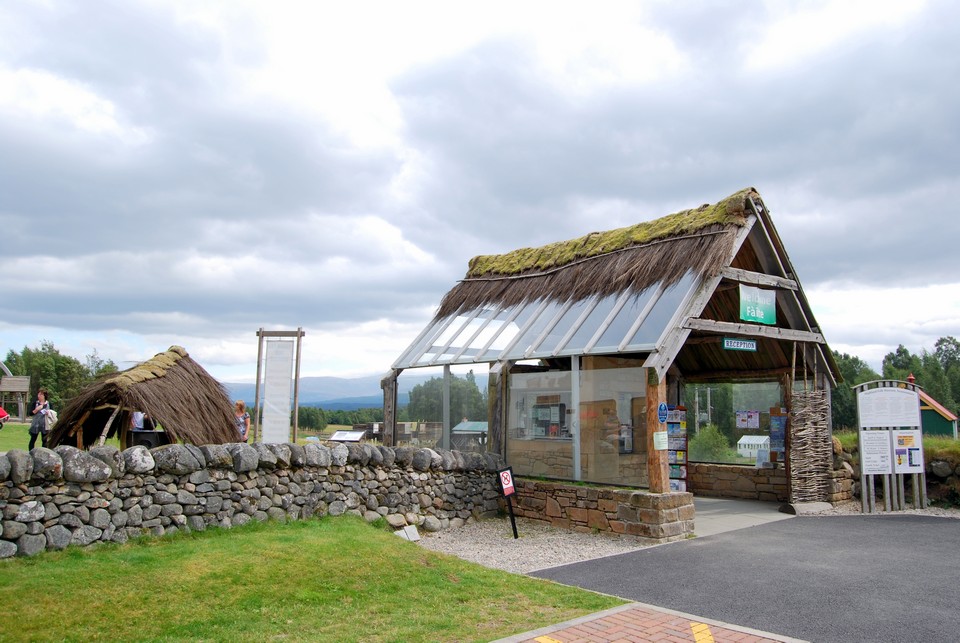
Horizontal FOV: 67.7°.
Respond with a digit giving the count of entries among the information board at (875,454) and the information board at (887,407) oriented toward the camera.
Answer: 2

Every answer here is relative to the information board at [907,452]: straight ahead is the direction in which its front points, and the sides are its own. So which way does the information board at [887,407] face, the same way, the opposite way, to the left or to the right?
the same way

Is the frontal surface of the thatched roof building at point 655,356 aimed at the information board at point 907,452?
no

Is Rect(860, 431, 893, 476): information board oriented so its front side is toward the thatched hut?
no

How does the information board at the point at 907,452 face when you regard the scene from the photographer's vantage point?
facing the viewer

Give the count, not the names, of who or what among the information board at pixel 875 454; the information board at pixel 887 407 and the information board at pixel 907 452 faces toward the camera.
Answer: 3

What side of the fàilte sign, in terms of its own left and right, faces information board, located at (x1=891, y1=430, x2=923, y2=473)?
left

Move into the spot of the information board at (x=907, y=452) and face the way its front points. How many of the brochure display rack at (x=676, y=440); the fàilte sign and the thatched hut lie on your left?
0

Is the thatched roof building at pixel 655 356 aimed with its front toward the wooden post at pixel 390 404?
no

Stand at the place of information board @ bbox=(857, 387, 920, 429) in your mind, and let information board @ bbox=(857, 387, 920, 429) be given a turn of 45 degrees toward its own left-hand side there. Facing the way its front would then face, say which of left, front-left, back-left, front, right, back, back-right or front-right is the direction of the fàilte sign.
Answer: right

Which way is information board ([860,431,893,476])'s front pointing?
toward the camera

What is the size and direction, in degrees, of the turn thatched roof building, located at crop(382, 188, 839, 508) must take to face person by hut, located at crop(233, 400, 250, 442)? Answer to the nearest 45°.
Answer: approximately 135° to its right

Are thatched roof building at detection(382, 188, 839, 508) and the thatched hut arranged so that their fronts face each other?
no

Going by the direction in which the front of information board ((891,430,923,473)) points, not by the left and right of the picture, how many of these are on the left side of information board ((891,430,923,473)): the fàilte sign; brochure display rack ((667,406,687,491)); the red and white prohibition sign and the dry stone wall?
0

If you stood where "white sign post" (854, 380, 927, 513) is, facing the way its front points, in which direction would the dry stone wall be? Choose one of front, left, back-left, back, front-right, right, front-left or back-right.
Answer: front-right

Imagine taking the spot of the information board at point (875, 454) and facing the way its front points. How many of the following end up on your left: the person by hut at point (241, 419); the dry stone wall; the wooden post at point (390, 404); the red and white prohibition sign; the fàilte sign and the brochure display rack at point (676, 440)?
0

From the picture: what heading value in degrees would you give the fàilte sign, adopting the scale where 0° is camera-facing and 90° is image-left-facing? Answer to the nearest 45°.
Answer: approximately 315°

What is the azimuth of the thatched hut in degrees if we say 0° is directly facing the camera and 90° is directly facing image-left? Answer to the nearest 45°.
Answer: approximately 45°

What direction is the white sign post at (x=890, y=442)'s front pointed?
toward the camera

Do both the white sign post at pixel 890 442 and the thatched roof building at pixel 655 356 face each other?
no

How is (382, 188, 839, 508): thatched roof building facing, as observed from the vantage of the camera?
facing the viewer and to the right of the viewer
